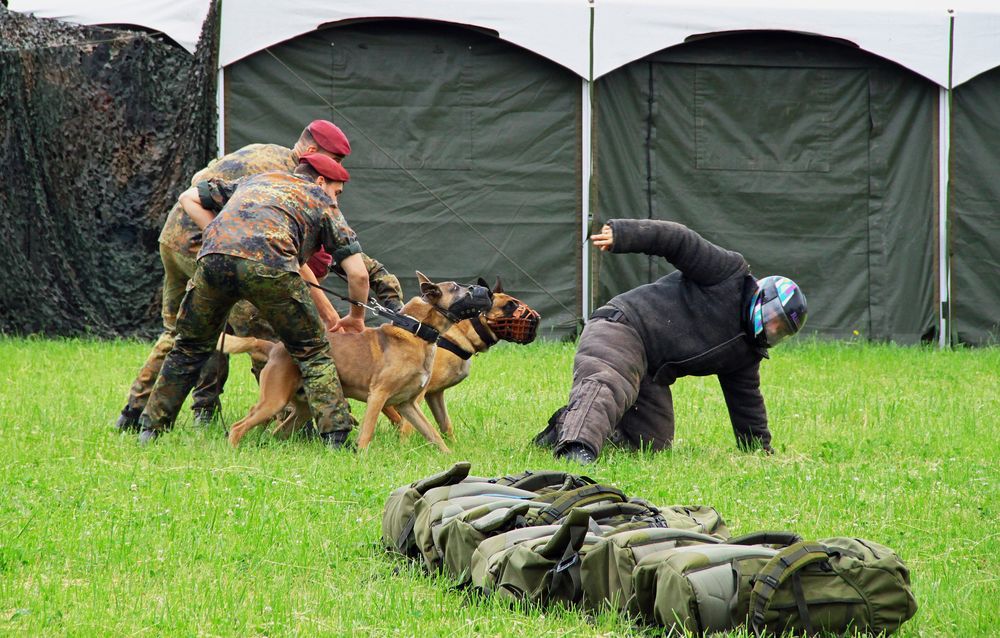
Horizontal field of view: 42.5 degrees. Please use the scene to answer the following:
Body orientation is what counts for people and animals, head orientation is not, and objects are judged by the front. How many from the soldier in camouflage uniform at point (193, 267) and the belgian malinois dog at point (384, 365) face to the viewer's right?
2

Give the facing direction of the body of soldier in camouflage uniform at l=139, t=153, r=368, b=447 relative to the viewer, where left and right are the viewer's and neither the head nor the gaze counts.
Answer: facing away from the viewer and to the right of the viewer

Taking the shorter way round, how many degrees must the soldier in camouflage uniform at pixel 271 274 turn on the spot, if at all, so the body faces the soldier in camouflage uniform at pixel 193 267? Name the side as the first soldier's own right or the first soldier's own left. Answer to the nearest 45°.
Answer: approximately 90° to the first soldier's own left

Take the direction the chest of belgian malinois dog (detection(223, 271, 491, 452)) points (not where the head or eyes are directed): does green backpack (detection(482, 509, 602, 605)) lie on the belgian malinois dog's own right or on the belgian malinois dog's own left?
on the belgian malinois dog's own right

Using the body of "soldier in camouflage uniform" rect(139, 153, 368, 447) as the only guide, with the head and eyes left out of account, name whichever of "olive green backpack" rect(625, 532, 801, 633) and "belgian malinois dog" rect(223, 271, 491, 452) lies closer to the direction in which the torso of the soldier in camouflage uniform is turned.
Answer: the belgian malinois dog

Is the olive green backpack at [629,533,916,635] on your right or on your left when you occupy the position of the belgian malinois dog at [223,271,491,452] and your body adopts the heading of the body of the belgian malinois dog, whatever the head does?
on your right

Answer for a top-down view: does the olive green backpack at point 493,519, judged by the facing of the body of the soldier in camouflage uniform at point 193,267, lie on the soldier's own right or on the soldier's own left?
on the soldier's own right

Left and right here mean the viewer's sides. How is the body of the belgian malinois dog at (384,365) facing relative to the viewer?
facing to the right of the viewer

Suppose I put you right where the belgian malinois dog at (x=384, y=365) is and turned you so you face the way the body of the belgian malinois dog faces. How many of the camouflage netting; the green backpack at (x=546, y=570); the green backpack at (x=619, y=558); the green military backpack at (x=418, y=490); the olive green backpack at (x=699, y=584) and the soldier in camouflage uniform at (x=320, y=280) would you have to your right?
4

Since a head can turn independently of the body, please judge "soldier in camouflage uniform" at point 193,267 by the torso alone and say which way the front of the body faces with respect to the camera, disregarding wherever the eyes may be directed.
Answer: to the viewer's right

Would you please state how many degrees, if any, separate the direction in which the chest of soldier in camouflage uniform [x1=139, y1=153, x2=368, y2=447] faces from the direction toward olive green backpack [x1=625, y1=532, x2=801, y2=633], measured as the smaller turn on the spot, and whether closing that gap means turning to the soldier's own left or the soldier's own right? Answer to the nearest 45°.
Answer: approximately 135° to the soldier's own right

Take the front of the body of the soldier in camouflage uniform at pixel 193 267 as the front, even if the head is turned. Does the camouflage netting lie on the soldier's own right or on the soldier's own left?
on the soldier's own left

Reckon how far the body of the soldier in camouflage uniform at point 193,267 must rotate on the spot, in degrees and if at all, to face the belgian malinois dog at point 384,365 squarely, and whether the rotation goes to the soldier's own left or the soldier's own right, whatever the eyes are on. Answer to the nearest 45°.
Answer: approximately 45° to the soldier's own right

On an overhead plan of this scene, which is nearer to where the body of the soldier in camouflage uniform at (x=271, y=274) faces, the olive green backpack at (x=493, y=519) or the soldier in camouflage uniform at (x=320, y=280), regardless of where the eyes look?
the soldier in camouflage uniform
